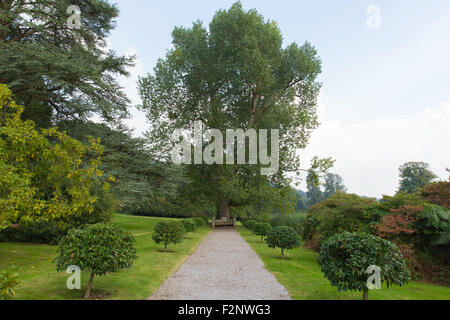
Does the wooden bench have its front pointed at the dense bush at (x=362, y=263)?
yes

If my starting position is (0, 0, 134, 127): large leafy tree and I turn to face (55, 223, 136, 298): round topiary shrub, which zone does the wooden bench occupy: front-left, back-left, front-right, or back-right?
back-left

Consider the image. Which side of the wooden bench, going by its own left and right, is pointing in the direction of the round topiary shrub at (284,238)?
front

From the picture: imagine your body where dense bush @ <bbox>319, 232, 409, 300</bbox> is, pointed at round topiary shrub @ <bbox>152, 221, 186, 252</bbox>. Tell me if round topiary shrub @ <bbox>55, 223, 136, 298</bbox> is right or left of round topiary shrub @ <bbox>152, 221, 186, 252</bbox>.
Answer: left

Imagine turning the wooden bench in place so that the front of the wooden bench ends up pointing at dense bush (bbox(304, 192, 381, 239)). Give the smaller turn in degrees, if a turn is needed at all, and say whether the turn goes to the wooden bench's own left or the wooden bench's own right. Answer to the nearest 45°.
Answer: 0° — it already faces it

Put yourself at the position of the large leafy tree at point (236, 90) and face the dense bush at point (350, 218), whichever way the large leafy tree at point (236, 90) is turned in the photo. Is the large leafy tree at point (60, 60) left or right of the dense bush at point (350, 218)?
right

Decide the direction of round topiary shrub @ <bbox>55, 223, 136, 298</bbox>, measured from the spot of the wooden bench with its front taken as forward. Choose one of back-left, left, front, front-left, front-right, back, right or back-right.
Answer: front

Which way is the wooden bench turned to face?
toward the camera

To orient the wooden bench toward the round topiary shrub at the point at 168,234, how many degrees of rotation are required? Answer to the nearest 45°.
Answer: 0° — it already faces it
